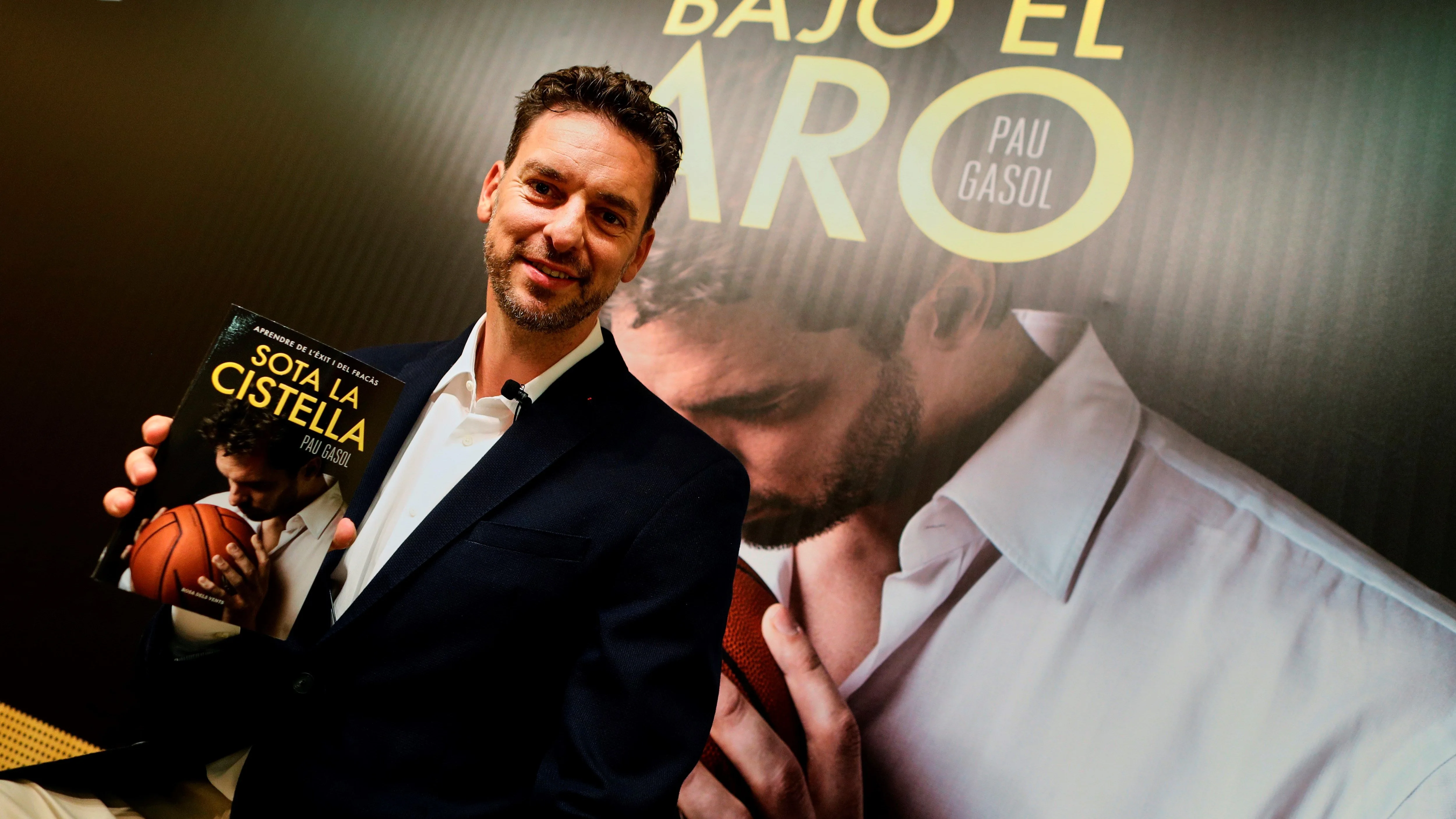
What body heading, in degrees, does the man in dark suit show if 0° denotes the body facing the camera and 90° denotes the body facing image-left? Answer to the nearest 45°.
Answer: approximately 45°
